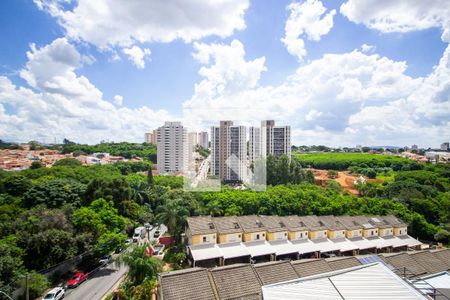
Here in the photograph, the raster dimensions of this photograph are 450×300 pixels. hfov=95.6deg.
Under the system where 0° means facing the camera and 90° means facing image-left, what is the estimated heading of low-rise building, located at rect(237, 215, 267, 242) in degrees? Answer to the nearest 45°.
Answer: approximately 0°

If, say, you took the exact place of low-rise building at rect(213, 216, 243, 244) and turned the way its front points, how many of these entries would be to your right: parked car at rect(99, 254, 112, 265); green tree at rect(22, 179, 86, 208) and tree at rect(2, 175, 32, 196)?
3

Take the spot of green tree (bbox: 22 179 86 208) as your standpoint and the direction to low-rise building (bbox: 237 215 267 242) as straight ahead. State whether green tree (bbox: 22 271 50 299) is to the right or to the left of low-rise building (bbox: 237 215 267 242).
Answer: right

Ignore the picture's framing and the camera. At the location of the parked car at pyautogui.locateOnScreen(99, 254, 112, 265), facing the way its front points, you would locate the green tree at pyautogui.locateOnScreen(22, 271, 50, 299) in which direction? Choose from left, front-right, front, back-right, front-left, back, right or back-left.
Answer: front

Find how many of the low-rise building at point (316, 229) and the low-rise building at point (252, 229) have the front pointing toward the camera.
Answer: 2

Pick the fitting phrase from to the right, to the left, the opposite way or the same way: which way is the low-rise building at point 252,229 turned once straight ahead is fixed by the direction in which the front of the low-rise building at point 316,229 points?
the same way

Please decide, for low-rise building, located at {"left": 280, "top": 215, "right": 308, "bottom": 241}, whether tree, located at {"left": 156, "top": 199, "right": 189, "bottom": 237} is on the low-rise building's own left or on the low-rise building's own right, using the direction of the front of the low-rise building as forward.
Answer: on the low-rise building's own right

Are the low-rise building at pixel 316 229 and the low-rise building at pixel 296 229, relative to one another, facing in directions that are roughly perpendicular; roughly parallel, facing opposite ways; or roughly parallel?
roughly parallel

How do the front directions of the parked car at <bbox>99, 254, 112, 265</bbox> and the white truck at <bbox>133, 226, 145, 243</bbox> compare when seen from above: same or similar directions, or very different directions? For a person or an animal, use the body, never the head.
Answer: same or similar directions

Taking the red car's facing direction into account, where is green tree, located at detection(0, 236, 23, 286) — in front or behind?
in front

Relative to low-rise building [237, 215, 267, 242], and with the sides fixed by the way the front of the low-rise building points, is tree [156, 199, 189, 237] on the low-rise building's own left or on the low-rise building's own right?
on the low-rise building's own right

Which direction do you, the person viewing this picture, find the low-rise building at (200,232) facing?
facing the viewer

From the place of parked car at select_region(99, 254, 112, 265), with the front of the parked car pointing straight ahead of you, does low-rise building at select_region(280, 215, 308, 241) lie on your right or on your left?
on your left

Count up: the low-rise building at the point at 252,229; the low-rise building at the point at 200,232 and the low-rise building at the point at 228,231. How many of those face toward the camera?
3

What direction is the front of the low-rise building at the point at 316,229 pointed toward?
toward the camera
